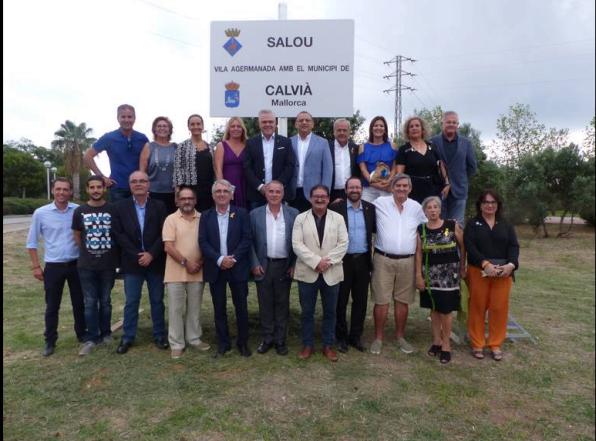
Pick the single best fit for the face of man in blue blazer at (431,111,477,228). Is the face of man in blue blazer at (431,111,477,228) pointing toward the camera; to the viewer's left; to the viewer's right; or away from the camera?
toward the camera

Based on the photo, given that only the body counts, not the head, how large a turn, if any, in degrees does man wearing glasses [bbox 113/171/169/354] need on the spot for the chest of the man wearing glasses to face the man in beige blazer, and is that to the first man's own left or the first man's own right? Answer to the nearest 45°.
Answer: approximately 45° to the first man's own left

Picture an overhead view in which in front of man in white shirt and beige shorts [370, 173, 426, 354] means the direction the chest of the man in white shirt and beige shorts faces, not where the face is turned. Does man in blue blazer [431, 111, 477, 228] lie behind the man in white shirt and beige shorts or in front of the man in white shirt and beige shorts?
behind

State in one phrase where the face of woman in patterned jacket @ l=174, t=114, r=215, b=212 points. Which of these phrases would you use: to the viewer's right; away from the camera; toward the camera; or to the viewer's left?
toward the camera

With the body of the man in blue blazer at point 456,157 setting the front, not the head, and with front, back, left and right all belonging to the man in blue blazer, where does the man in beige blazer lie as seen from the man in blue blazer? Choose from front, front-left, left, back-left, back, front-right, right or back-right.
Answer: front-right

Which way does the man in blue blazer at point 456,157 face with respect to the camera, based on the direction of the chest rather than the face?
toward the camera

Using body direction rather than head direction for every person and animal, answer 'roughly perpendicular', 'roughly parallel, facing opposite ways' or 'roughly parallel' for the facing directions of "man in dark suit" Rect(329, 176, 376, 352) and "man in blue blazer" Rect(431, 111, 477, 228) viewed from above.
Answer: roughly parallel

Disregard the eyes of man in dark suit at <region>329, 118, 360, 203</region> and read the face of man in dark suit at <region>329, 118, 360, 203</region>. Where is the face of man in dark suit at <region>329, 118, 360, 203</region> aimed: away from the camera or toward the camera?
toward the camera

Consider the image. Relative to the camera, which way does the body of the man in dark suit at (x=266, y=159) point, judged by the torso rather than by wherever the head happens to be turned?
toward the camera

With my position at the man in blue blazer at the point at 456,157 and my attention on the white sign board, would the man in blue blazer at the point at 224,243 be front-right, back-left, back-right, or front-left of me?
front-left

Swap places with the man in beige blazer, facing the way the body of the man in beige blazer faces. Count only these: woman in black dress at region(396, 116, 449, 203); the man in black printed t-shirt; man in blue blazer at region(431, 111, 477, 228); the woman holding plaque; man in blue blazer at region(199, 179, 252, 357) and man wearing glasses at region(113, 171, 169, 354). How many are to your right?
3

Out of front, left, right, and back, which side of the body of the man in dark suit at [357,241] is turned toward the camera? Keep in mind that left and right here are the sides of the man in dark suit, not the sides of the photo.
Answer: front

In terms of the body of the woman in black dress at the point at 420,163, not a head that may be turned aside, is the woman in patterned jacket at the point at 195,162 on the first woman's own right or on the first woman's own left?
on the first woman's own right
